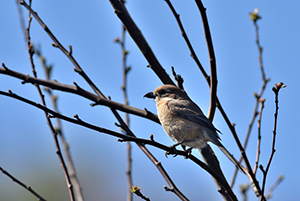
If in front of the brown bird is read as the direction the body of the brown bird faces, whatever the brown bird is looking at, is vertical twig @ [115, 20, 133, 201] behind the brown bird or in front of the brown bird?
in front

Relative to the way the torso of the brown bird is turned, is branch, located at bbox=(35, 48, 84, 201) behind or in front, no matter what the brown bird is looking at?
in front

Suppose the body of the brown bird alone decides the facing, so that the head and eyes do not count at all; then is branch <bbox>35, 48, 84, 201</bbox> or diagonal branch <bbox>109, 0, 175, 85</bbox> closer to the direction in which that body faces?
the branch

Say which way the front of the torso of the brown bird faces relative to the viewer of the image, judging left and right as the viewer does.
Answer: facing to the left of the viewer
